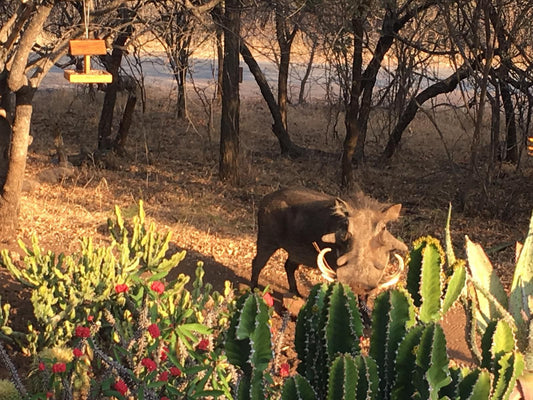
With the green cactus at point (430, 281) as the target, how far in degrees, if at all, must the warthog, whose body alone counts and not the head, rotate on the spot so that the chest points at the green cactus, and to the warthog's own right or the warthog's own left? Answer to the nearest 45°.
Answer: approximately 45° to the warthog's own right

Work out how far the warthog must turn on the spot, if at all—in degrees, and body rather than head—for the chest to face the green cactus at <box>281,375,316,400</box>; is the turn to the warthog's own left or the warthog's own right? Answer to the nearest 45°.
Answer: approximately 45° to the warthog's own right

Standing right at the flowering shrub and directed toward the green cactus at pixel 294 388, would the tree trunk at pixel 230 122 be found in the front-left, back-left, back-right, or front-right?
back-left

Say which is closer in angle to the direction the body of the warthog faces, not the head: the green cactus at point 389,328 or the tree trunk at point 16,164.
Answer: the green cactus

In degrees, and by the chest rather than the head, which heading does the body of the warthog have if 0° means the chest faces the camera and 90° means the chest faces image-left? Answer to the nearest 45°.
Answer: approximately 315°

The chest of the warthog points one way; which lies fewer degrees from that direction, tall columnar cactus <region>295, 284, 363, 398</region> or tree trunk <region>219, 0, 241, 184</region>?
the tall columnar cactus

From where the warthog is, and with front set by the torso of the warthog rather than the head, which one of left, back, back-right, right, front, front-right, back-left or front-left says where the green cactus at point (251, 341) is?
front-right

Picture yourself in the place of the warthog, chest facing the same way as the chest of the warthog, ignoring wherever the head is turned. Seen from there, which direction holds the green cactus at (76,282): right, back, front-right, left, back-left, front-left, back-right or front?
right

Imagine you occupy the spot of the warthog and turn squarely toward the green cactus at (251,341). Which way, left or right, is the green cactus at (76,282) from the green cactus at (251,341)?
right

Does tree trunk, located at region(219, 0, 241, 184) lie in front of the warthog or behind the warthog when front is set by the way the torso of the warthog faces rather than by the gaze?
behind

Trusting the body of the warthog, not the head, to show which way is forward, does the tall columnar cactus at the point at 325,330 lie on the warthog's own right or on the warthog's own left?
on the warthog's own right

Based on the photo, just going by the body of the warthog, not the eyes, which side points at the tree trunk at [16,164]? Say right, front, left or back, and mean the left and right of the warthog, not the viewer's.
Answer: back

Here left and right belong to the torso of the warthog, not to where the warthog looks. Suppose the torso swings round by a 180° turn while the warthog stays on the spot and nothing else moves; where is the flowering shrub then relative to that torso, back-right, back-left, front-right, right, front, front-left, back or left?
left
